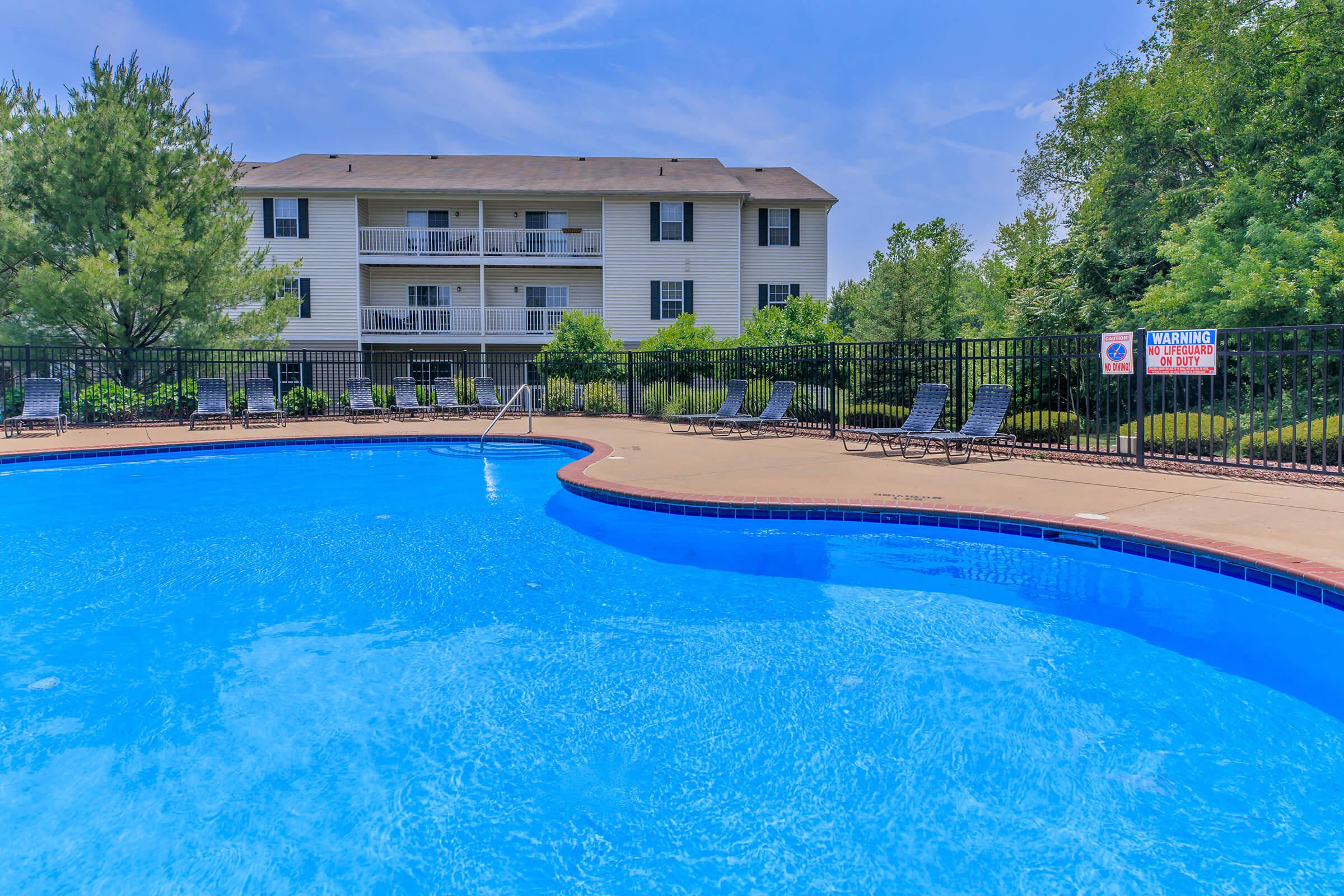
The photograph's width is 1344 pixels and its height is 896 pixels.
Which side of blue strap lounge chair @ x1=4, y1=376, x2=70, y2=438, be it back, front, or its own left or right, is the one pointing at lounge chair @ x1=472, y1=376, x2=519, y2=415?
left

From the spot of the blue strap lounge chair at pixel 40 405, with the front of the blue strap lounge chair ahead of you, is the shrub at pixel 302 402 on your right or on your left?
on your left

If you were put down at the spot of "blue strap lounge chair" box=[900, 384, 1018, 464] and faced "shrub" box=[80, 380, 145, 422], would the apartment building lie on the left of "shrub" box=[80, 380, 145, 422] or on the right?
right

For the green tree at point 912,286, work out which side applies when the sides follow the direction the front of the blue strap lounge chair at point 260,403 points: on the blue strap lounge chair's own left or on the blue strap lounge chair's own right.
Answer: on the blue strap lounge chair's own left

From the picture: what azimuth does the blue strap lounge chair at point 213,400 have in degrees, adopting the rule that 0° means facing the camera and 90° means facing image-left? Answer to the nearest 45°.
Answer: approximately 0°

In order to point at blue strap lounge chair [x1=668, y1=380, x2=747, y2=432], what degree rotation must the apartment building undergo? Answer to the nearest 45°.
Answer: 0° — it already faces it

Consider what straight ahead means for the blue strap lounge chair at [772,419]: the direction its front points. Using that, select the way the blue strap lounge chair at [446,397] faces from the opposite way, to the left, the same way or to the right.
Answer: to the left

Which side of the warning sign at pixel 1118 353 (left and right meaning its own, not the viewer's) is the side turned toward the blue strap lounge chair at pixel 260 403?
right

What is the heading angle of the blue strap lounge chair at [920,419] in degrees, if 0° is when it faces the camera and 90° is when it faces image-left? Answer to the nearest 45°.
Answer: approximately 45°

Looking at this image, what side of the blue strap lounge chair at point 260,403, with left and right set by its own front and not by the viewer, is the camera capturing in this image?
front

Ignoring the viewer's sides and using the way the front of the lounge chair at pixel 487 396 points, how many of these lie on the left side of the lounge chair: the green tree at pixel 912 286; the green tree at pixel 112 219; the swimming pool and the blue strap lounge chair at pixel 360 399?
1

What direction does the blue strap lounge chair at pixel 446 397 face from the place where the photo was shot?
facing the viewer and to the right of the viewer

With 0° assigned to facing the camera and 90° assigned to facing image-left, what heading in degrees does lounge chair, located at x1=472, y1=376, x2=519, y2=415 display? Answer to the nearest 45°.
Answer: approximately 315°
